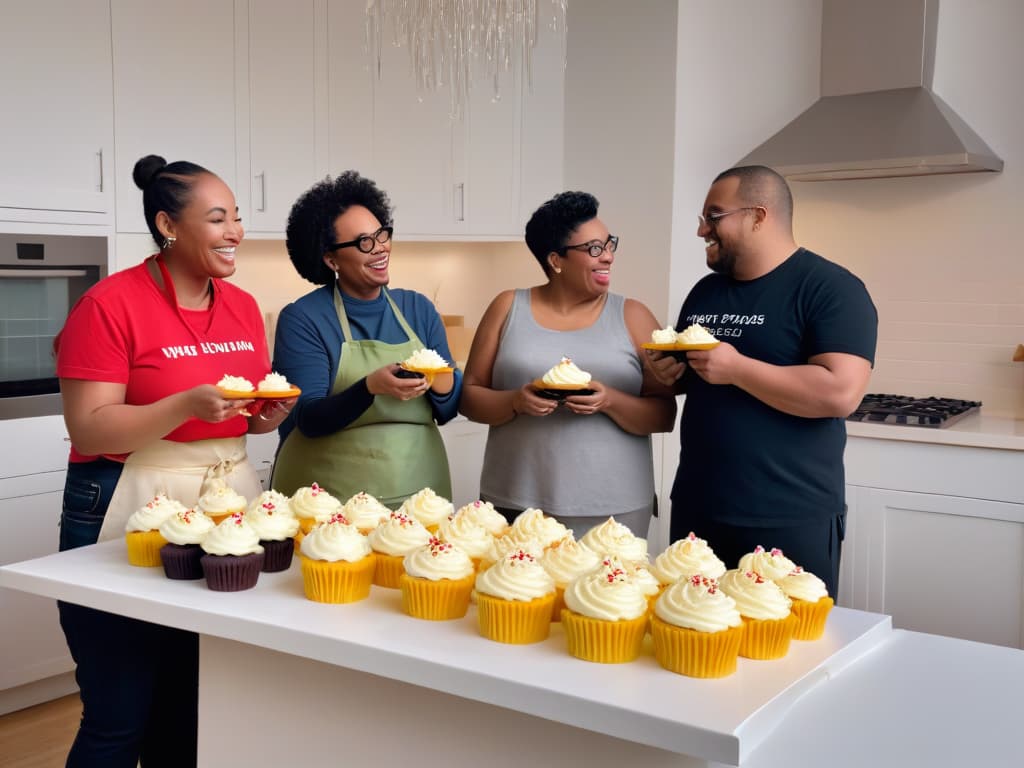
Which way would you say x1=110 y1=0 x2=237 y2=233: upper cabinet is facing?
toward the camera

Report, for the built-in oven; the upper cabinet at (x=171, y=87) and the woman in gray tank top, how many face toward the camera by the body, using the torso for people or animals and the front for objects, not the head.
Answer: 3

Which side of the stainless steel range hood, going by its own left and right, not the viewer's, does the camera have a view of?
front

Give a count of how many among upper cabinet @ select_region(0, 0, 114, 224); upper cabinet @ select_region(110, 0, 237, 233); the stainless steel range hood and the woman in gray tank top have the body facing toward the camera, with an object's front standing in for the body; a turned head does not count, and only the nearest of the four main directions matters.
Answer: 4

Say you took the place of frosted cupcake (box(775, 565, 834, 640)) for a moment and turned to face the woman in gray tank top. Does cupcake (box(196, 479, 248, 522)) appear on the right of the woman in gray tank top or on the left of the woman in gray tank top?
left

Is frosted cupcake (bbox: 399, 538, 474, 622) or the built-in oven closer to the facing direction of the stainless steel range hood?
the frosted cupcake

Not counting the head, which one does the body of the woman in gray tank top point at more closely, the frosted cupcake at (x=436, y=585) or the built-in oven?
the frosted cupcake

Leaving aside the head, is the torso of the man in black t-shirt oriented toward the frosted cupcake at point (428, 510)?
yes

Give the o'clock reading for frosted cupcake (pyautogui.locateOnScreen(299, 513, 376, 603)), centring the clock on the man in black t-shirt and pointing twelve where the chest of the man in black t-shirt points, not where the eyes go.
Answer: The frosted cupcake is roughly at 12 o'clock from the man in black t-shirt.

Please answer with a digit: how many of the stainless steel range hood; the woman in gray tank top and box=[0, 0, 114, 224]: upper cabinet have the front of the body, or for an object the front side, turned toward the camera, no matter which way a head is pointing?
3

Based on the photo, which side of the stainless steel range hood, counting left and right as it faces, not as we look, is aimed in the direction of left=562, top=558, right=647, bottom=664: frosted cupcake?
front

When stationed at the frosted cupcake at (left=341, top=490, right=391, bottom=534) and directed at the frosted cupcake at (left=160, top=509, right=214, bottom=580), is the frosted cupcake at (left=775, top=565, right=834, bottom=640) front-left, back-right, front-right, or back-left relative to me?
back-left

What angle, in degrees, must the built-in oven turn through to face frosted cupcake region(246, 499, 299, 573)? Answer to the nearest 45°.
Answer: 0° — it already faces it

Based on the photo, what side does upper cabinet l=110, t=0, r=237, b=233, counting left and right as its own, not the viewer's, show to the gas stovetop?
left

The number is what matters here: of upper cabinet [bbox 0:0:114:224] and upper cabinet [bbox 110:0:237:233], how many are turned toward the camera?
2

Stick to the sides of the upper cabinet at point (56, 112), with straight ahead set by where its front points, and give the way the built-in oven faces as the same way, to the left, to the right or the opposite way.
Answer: the same way

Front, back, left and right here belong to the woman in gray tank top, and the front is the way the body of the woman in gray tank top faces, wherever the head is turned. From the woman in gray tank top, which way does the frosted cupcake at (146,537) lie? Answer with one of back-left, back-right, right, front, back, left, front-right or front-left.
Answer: front-right

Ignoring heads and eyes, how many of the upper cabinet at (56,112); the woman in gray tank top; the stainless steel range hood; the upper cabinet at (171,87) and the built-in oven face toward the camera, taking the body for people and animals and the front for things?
5

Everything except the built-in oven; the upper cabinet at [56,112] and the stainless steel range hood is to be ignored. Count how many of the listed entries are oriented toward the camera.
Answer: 3

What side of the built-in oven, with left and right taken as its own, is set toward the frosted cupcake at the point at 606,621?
front
